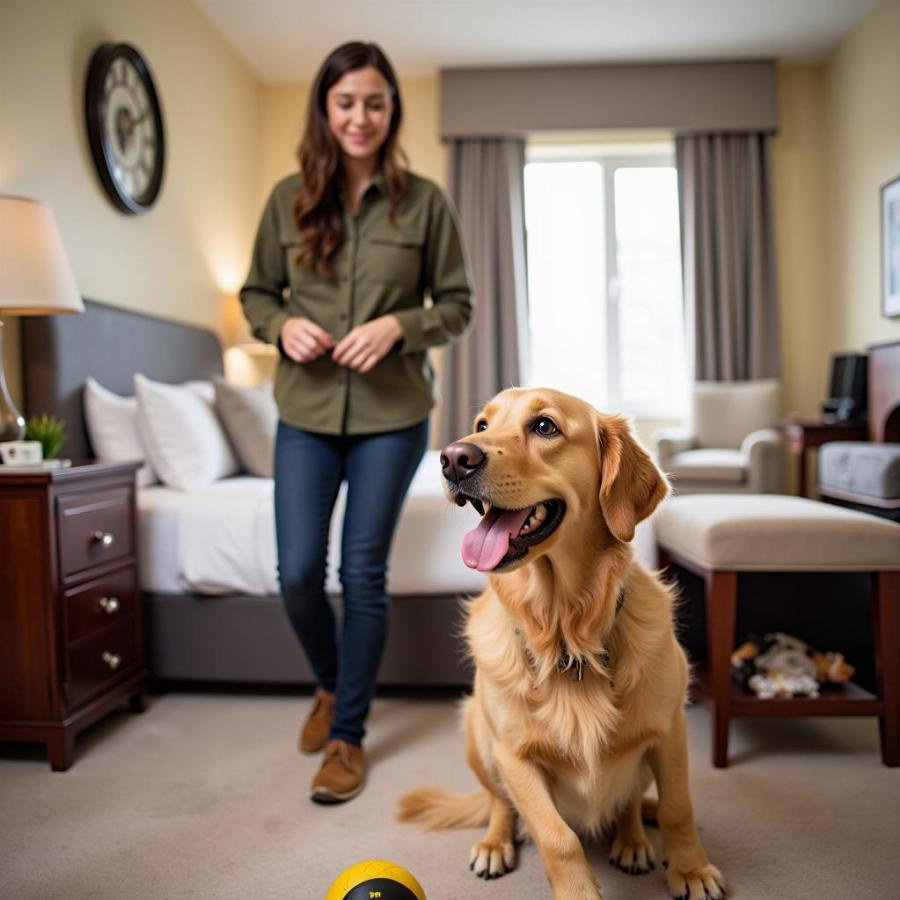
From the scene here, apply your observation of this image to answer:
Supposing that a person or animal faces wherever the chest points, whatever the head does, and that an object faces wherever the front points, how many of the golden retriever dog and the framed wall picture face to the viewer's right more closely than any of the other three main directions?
0

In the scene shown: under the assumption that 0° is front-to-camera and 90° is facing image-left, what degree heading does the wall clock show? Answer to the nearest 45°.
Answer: approximately 315°

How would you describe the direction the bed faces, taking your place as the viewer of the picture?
facing to the right of the viewer

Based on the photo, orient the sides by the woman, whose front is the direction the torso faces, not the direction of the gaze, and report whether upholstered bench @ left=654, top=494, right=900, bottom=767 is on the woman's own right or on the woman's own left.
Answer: on the woman's own left

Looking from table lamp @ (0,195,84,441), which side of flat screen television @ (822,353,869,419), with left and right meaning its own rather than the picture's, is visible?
front

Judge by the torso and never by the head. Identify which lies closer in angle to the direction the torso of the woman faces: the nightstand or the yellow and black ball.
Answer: the yellow and black ball

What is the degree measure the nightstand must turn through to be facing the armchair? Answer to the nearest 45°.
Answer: approximately 90° to its left

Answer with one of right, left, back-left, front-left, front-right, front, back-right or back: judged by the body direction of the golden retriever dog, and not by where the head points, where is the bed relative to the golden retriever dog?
back-right

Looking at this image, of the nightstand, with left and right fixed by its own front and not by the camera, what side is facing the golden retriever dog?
front

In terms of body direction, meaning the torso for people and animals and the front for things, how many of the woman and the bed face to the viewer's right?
1

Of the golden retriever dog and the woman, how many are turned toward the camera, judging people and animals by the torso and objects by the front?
2
